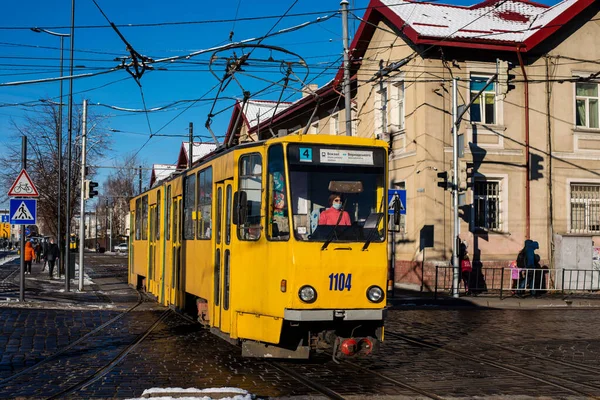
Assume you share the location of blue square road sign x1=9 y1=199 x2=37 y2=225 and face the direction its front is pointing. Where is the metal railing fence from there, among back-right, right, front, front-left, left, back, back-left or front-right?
left

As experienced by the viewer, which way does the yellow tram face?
facing the viewer and to the right of the viewer

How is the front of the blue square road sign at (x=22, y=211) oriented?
toward the camera

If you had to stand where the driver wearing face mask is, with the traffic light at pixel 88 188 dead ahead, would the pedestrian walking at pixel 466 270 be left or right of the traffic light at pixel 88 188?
right

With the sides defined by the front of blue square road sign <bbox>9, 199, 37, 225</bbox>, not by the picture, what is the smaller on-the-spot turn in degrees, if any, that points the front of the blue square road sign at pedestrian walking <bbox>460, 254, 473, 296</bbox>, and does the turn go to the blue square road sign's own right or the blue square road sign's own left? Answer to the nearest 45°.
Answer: approximately 90° to the blue square road sign's own left

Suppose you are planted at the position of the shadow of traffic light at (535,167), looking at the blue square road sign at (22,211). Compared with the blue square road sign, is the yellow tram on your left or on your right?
left

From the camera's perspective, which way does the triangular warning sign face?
toward the camera
